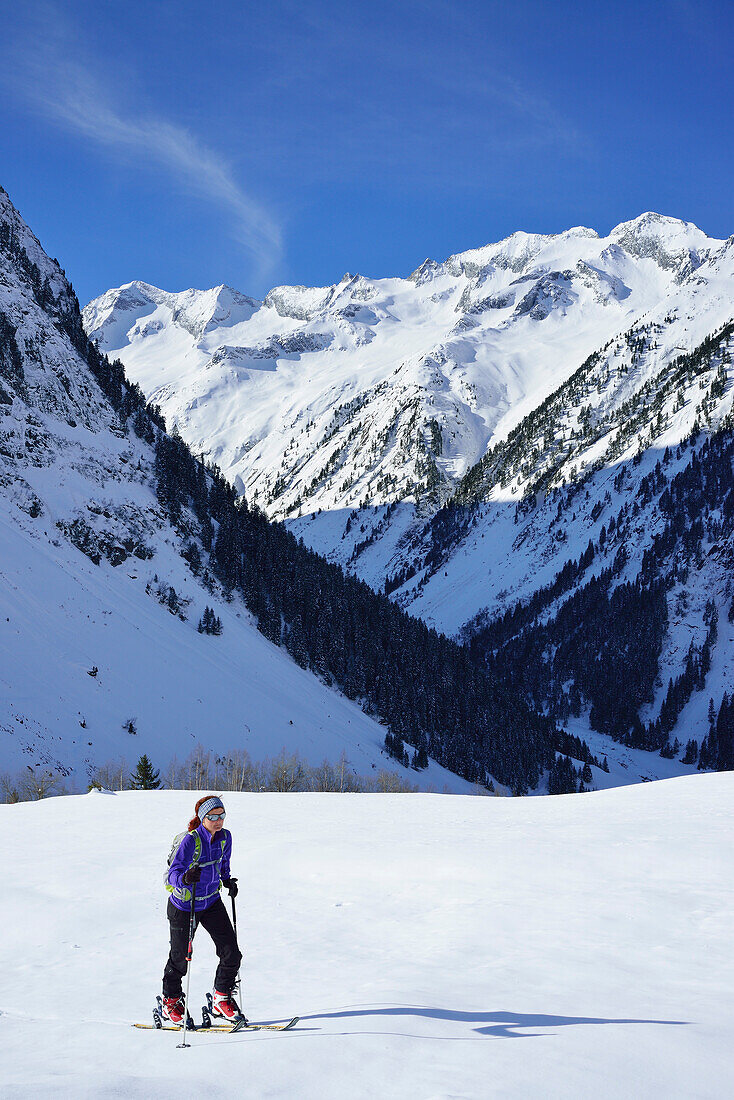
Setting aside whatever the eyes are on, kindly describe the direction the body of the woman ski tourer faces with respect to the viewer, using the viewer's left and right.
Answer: facing the viewer and to the right of the viewer
